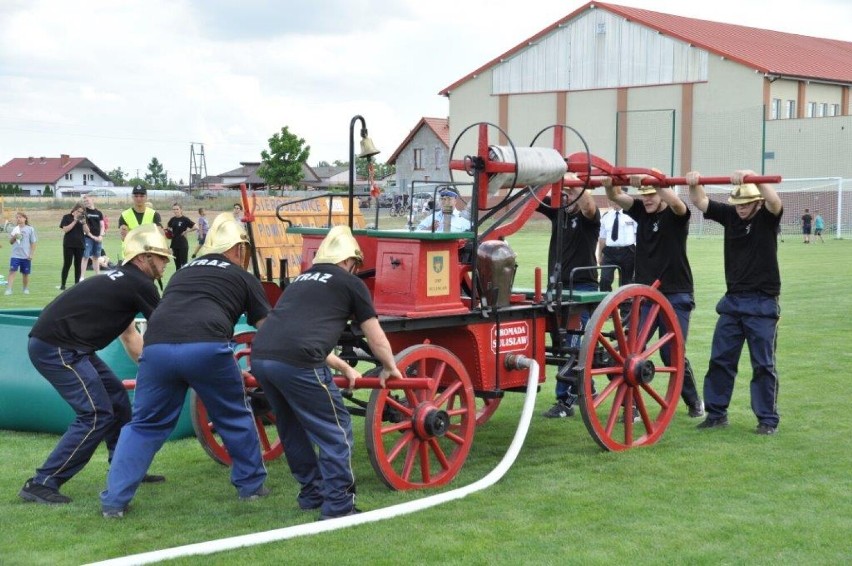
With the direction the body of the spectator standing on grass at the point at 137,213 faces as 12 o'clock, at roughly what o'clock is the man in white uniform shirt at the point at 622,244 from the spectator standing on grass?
The man in white uniform shirt is roughly at 10 o'clock from the spectator standing on grass.

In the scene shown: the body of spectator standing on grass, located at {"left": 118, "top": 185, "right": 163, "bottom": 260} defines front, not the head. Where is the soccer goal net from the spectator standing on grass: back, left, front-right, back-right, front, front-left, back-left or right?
back-left

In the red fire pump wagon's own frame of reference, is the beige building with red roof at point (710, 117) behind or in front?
behind

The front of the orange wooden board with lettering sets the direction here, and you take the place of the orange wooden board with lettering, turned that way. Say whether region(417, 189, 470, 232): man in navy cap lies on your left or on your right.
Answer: on your left

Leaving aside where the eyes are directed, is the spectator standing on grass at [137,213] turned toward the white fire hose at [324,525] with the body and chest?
yes

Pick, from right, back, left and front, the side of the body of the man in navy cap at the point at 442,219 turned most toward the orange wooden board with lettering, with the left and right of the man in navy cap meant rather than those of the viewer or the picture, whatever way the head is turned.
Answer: right

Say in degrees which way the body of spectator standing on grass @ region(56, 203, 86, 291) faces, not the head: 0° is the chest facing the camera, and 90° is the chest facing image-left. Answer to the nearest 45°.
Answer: approximately 315°

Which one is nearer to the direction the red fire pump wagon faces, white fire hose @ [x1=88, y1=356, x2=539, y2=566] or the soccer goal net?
the white fire hose

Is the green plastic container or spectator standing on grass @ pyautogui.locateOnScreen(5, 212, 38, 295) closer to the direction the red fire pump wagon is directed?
the green plastic container
